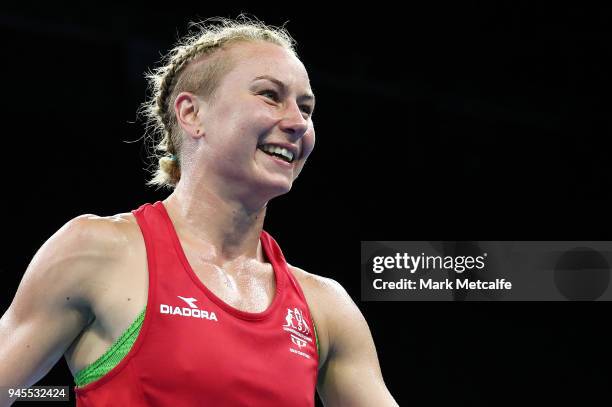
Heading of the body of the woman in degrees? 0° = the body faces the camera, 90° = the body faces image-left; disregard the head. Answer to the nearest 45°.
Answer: approximately 315°
